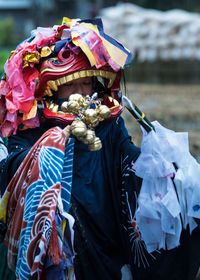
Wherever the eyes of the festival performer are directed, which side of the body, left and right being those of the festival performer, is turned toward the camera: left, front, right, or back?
front
